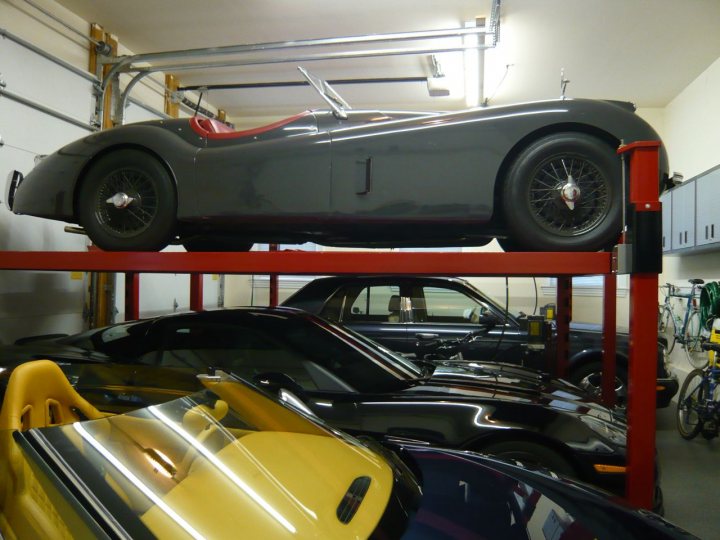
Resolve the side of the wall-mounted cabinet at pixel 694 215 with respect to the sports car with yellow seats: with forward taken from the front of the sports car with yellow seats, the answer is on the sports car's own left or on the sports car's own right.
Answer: on the sports car's own left

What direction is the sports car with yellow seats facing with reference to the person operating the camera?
facing the viewer and to the right of the viewer

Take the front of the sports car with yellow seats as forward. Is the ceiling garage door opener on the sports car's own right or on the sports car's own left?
on the sports car's own left

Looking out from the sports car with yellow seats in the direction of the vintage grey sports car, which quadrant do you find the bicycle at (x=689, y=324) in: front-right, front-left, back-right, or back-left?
front-right

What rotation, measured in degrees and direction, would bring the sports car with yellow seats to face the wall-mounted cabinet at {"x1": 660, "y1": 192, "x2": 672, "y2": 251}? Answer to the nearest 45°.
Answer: approximately 90° to its left
